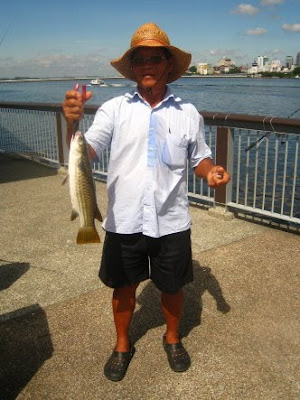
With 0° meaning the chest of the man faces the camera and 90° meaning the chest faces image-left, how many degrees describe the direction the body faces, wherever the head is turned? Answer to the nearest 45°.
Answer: approximately 0°

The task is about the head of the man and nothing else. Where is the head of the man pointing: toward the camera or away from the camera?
toward the camera

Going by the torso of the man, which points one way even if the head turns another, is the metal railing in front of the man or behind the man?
behind
